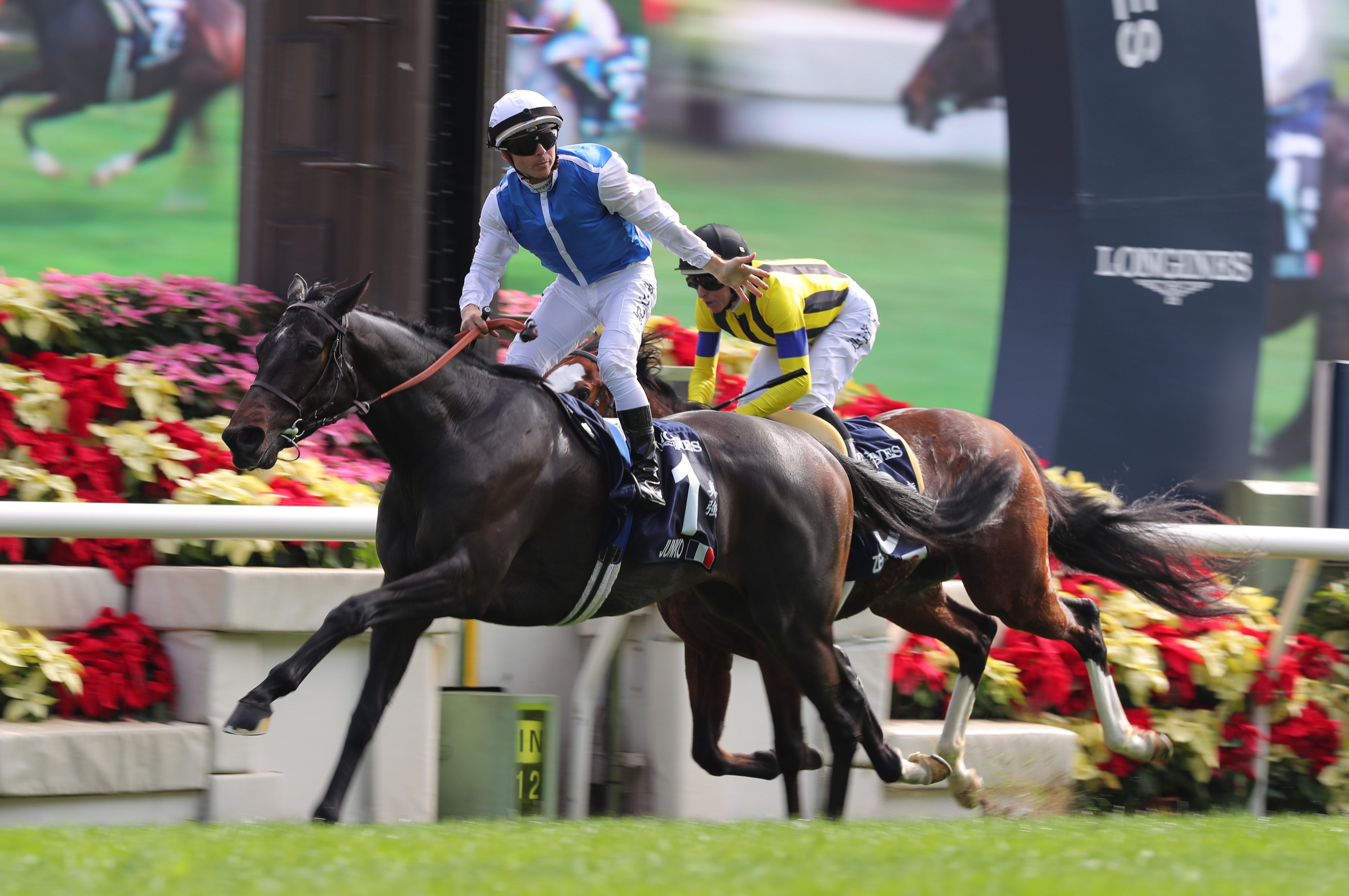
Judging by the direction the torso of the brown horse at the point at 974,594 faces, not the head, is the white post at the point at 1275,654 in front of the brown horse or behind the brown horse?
behind

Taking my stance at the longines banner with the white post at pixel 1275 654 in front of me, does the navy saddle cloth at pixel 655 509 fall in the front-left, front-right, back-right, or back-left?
front-right

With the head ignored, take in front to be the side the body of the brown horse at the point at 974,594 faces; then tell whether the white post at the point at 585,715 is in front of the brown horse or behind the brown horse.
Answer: in front

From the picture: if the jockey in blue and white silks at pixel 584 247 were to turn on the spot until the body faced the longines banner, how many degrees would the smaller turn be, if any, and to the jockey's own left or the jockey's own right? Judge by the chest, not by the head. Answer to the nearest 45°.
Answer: approximately 180°

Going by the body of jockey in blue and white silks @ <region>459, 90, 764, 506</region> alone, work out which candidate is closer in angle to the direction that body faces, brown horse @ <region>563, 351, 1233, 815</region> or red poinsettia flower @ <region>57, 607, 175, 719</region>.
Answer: the red poinsettia flower

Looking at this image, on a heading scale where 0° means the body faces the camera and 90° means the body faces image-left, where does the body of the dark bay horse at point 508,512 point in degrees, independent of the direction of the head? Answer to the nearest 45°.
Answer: approximately 90°

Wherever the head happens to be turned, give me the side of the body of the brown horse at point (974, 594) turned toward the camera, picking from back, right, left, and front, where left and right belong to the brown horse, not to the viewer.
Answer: left

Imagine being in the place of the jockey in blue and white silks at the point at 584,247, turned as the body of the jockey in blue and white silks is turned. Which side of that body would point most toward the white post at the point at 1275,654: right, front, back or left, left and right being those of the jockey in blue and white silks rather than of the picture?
back

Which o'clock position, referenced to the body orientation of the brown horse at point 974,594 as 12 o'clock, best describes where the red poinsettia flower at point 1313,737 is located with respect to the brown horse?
The red poinsettia flower is roughly at 5 o'clock from the brown horse.

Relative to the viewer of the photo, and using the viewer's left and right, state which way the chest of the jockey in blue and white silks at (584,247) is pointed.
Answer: facing the viewer and to the left of the viewer

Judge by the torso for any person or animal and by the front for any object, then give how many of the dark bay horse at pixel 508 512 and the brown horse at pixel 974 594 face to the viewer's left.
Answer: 2

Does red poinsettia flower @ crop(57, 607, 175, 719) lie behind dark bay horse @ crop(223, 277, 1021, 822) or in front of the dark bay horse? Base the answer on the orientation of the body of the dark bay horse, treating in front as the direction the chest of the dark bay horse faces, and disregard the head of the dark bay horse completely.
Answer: in front

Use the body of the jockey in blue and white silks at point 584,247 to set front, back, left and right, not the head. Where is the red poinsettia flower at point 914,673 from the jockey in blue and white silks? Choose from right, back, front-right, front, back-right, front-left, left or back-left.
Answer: back

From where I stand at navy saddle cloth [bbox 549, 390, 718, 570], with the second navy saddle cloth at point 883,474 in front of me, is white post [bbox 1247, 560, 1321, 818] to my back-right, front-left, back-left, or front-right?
front-right

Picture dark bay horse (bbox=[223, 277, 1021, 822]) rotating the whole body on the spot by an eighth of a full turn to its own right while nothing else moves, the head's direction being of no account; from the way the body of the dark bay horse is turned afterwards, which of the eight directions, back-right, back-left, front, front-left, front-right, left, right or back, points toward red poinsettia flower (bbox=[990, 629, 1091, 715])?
right
